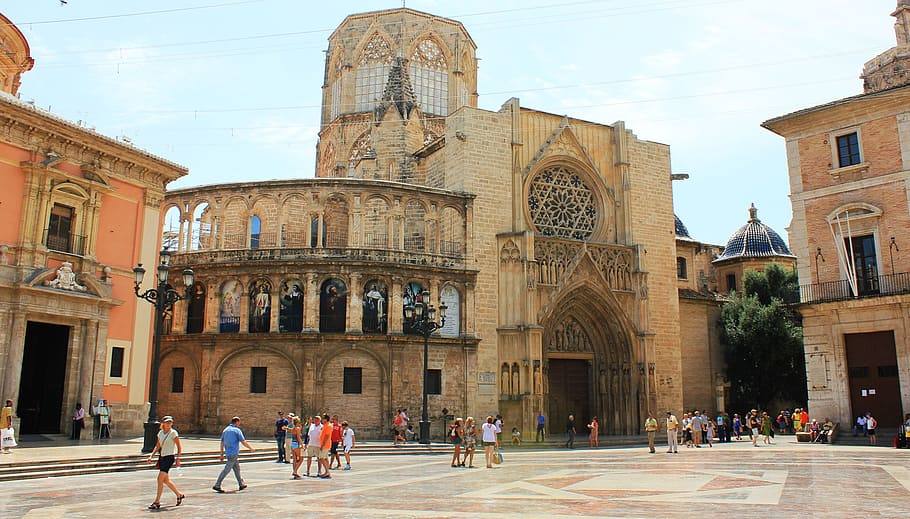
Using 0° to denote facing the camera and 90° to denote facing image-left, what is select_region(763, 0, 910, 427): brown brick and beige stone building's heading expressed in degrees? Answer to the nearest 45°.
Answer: approximately 45°

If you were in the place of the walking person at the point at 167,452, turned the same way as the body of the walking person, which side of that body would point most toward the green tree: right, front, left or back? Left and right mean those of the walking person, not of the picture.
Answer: back
